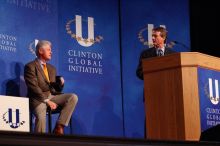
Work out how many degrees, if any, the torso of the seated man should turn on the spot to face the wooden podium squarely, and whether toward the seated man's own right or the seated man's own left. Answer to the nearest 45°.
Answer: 0° — they already face it

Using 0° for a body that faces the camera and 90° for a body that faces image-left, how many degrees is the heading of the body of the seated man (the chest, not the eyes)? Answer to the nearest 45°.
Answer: approximately 315°
